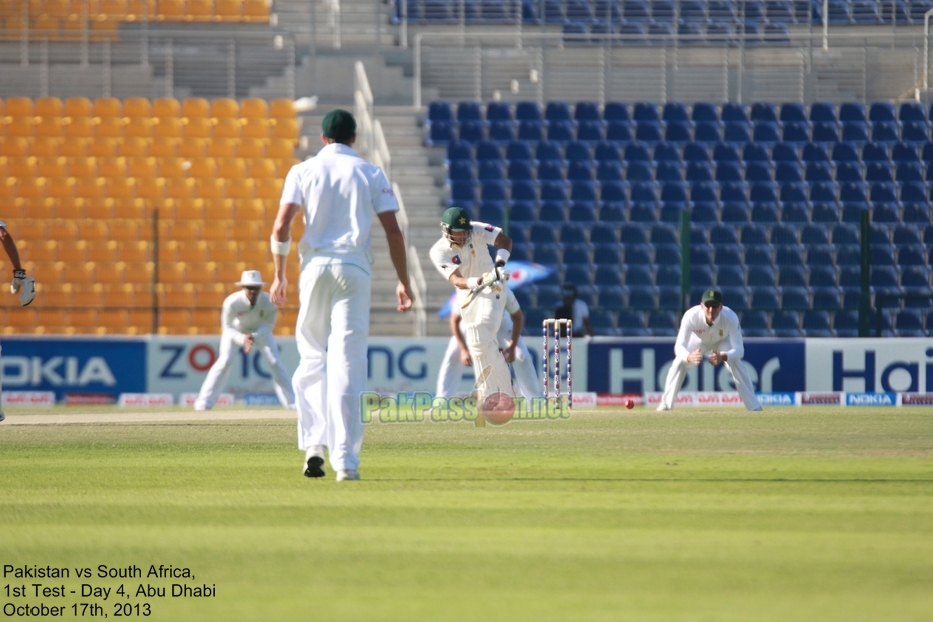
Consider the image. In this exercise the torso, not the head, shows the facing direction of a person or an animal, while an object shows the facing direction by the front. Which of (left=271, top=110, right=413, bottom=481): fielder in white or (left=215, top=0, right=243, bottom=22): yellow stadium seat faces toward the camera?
the yellow stadium seat

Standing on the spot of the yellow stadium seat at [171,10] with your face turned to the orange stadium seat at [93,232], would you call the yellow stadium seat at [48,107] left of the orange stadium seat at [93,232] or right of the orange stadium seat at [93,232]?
right

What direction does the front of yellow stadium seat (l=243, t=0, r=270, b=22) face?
toward the camera

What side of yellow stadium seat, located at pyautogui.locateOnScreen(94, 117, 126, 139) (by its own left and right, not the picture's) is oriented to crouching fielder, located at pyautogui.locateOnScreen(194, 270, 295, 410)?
front

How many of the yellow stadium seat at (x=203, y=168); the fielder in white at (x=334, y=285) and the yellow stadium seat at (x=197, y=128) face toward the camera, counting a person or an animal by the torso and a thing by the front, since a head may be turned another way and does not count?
2

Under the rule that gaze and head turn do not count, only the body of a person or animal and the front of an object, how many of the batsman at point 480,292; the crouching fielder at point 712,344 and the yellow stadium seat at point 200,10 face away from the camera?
0

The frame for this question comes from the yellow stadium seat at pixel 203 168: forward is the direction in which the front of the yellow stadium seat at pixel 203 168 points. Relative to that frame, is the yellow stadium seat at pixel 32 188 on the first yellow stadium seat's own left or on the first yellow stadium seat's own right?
on the first yellow stadium seat's own right

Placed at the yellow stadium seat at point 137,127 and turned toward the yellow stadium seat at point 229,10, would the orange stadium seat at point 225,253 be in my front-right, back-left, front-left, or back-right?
back-right

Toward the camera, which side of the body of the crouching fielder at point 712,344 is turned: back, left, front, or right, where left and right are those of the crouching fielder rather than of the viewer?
front

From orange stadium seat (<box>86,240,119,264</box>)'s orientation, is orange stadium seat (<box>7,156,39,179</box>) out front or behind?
behind

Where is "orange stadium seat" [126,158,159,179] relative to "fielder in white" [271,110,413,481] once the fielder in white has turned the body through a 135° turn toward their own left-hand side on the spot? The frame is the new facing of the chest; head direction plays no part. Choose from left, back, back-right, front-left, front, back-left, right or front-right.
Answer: back-right

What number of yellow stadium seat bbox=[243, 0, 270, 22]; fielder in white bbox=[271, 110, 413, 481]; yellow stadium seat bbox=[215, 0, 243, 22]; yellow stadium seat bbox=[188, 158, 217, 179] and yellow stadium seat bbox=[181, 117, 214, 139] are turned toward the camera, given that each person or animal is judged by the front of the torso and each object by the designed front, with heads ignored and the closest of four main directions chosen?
4

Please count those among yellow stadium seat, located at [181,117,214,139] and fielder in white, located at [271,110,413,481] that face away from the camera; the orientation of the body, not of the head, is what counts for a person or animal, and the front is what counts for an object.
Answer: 1

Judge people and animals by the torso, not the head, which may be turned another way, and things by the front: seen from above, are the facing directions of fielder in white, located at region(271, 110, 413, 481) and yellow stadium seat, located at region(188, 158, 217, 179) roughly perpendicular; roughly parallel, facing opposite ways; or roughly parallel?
roughly parallel, facing opposite ways

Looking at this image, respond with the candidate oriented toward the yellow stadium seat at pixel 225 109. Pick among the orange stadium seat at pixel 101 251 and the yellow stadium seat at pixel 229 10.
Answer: the yellow stadium seat at pixel 229 10

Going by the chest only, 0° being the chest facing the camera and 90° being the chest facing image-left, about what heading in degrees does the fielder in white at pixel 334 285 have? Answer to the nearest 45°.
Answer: approximately 180°
